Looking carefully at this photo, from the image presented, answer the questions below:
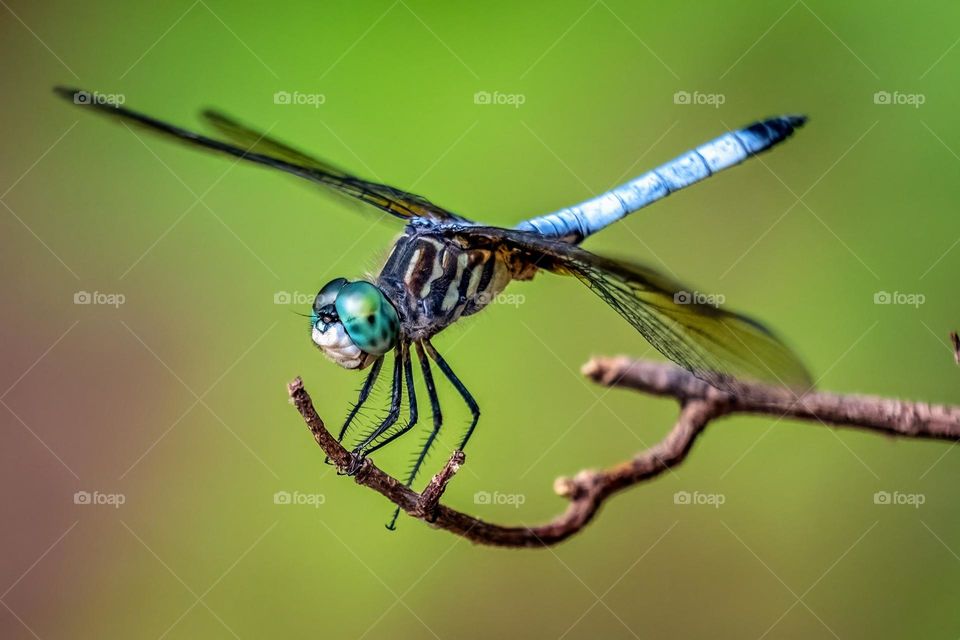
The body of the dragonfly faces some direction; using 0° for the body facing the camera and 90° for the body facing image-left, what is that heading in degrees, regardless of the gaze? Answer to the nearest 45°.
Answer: approximately 45°

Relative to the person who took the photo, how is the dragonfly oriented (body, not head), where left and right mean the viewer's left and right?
facing the viewer and to the left of the viewer
